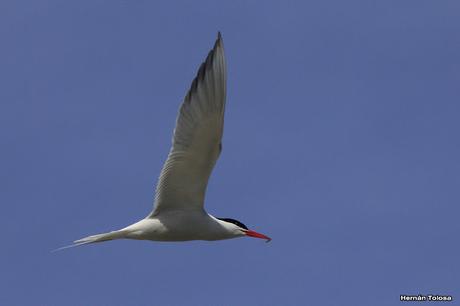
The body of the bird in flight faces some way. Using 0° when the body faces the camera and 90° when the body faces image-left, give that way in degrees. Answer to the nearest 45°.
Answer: approximately 270°
